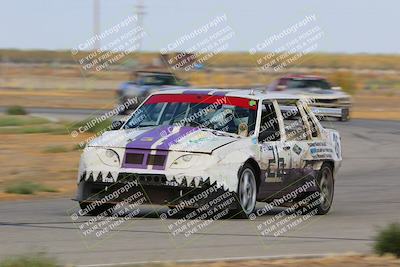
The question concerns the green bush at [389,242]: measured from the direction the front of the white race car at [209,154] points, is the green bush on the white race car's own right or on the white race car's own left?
on the white race car's own left

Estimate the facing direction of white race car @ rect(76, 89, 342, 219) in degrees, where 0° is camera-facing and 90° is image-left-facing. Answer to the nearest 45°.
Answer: approximately 45°

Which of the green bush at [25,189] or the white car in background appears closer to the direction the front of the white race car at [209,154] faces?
the green bush

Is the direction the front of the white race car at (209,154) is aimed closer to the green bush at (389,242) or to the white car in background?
the green bush

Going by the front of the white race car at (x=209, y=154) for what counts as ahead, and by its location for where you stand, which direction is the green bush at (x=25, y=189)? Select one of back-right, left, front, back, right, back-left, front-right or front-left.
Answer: right
